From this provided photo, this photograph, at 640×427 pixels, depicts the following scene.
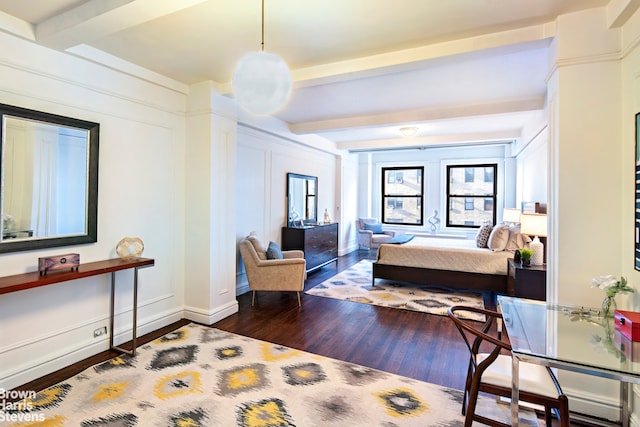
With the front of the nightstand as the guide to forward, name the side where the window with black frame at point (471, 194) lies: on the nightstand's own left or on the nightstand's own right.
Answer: on the nightstand's own right

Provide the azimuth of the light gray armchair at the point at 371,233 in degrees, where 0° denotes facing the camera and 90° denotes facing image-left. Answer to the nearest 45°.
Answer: approximately 315°

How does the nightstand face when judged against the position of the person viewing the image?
facing to the left of the viewer

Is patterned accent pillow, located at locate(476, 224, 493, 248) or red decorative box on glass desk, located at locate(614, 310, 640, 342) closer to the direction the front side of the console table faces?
the red decorative box on glass desk

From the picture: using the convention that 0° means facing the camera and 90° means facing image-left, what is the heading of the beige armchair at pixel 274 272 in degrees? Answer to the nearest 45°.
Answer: approximately 270°

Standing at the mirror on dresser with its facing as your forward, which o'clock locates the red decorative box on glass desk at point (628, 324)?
The red decorative box on glass desk is roughly at 1 o'clock from the mirror on dresser.

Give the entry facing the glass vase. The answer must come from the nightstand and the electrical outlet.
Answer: the electrical outlet

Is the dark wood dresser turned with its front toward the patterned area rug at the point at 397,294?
yes

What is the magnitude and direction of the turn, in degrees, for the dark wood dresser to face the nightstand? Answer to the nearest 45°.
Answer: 0° — it already faces it
